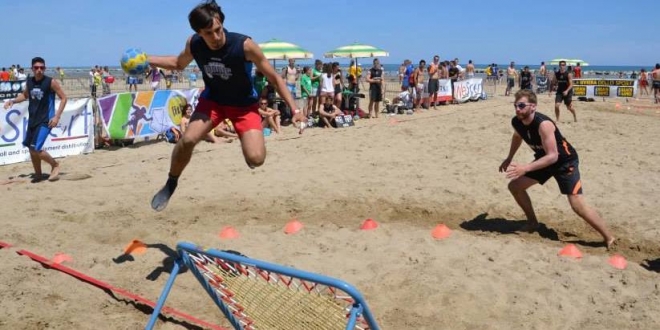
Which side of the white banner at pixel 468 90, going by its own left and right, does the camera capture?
front

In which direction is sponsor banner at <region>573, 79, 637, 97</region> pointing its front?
toward the camera

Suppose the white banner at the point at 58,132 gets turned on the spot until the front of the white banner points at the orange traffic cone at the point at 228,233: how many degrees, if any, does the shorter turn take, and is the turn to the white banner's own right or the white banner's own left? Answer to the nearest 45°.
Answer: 0° — it already faces it

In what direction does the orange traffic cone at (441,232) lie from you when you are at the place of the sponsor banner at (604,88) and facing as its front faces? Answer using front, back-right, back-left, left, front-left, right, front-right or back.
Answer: front

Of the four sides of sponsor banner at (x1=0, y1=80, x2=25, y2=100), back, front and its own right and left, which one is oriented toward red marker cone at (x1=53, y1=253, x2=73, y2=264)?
front

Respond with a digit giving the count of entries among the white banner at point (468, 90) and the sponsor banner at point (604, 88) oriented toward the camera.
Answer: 2

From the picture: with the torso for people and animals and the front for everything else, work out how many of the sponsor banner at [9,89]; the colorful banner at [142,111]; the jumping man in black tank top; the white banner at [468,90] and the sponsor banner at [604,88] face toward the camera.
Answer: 5

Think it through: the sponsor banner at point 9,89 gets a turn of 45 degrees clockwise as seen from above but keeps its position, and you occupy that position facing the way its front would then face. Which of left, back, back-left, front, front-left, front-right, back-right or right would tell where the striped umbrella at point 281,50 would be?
back-left

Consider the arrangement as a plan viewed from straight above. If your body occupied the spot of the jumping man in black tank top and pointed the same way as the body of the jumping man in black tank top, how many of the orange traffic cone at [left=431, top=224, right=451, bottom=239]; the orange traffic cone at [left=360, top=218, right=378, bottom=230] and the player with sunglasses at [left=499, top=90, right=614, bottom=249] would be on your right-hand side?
0

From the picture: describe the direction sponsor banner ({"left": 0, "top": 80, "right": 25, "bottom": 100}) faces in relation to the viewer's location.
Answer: facing the viewer

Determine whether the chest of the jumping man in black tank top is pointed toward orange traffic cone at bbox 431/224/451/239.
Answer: no

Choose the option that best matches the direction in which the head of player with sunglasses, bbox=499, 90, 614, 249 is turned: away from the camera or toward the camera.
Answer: toward the camera

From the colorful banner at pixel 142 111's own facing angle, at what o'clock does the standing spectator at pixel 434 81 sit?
The standing spectator is roughly at 8 o'clock from the colorful banner.

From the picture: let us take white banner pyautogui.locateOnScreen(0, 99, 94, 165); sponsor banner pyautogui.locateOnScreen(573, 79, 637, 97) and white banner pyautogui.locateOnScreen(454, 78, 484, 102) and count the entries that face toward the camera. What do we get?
3

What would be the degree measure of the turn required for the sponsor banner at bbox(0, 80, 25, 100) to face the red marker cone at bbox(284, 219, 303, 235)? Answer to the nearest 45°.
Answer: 0° — it already faces it

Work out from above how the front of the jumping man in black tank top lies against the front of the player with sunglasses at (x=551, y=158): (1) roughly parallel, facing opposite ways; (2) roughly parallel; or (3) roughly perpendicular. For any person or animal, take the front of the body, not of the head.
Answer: roughly perpendicular
